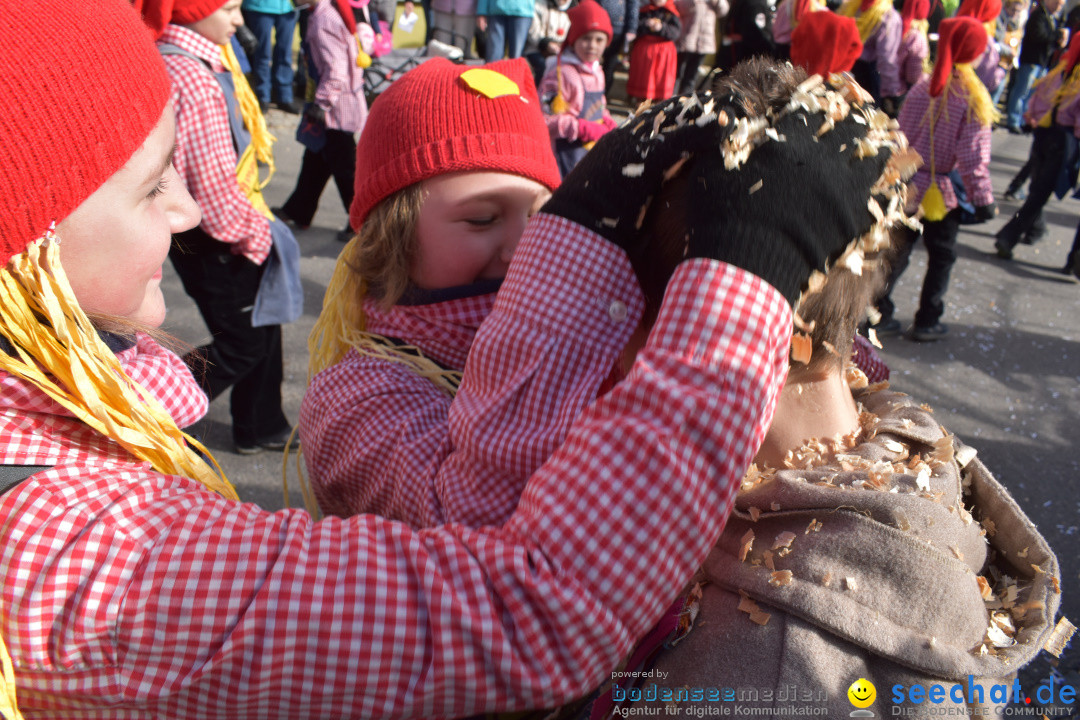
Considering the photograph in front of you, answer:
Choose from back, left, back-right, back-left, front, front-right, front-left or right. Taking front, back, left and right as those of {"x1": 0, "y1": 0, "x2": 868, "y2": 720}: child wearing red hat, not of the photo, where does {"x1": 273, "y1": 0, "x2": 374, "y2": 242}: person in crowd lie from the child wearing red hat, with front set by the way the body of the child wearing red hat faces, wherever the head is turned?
left

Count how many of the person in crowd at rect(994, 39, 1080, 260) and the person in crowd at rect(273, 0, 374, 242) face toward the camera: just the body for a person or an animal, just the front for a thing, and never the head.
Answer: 0

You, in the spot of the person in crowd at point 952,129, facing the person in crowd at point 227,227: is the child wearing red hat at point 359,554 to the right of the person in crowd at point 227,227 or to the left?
left

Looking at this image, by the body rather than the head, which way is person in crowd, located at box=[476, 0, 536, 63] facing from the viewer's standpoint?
toward the camera

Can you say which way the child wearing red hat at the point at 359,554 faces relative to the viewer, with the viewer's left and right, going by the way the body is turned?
facing to the right of the viewer

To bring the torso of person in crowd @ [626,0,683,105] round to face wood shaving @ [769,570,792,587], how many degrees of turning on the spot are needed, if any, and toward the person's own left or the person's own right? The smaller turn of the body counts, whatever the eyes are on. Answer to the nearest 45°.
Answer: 0° — they already face it

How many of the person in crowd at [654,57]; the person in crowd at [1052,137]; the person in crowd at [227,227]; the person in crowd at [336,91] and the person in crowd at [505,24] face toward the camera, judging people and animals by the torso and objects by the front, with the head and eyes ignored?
2

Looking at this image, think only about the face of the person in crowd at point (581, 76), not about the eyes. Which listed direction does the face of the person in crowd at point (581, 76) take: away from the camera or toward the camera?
toward the camera

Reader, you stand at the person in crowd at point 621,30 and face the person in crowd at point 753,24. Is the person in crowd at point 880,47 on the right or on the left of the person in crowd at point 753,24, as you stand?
right

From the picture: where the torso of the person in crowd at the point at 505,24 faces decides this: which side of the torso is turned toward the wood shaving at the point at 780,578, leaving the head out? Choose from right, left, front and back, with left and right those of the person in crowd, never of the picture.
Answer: front

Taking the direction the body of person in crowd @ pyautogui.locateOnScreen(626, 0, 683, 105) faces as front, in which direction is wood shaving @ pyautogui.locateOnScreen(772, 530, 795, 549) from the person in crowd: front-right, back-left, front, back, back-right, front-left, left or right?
front
